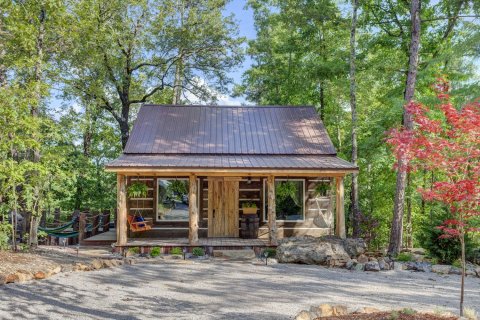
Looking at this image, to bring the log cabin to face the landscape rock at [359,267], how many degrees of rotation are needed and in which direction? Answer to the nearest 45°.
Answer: approximately 45° to its left

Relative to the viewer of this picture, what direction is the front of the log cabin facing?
facing the viewer

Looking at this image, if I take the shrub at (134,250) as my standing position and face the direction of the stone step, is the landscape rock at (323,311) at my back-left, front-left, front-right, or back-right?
front-right

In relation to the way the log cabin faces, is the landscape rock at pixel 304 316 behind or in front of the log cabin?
in front
